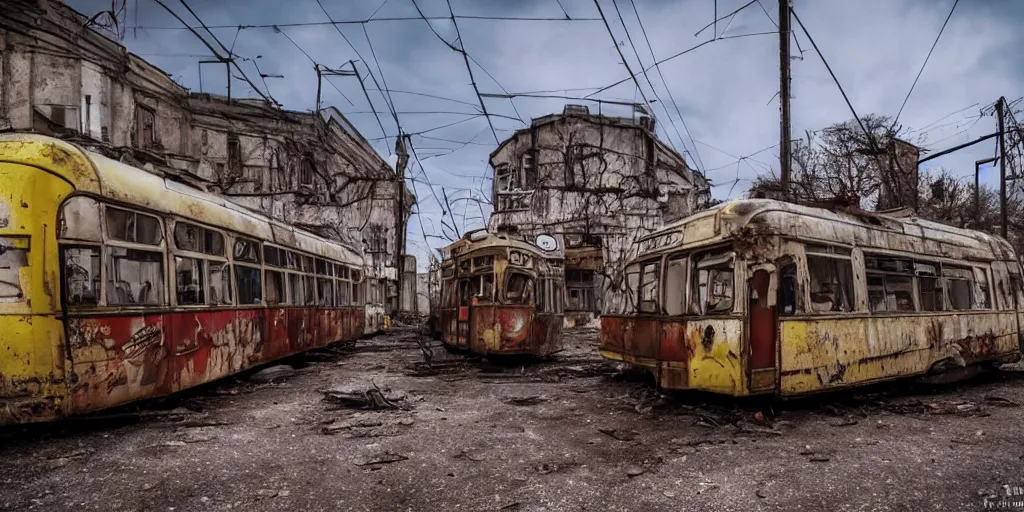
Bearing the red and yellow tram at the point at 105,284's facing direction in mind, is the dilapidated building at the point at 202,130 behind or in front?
behind

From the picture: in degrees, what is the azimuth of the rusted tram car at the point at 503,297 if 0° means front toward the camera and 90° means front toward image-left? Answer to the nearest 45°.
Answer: approximately 0°

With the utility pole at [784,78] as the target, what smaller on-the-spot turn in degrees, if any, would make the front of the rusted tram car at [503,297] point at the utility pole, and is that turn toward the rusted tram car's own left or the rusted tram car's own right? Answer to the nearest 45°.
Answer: approximately 90° to the rusted tram car's own left

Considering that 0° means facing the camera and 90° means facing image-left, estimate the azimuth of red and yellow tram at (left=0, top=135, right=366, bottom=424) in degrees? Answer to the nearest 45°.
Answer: approximately 45°

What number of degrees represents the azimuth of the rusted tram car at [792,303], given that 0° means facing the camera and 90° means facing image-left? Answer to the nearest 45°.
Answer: approximately 45°

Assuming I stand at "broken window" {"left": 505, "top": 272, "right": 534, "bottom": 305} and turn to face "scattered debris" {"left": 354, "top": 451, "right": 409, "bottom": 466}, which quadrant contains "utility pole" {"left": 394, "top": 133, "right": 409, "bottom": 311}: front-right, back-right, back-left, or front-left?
back-right
